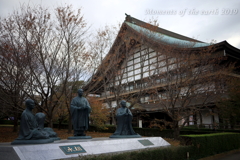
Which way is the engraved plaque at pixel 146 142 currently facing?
toward the camera

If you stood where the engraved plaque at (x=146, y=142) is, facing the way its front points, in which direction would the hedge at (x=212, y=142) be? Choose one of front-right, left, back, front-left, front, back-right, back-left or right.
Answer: back-left

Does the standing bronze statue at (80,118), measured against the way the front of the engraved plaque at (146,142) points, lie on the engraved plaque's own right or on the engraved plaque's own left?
on the engraved plaque's own right

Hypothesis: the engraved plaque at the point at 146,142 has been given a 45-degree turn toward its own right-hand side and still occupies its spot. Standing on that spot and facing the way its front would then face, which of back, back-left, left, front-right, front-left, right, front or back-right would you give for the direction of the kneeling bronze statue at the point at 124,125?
right
